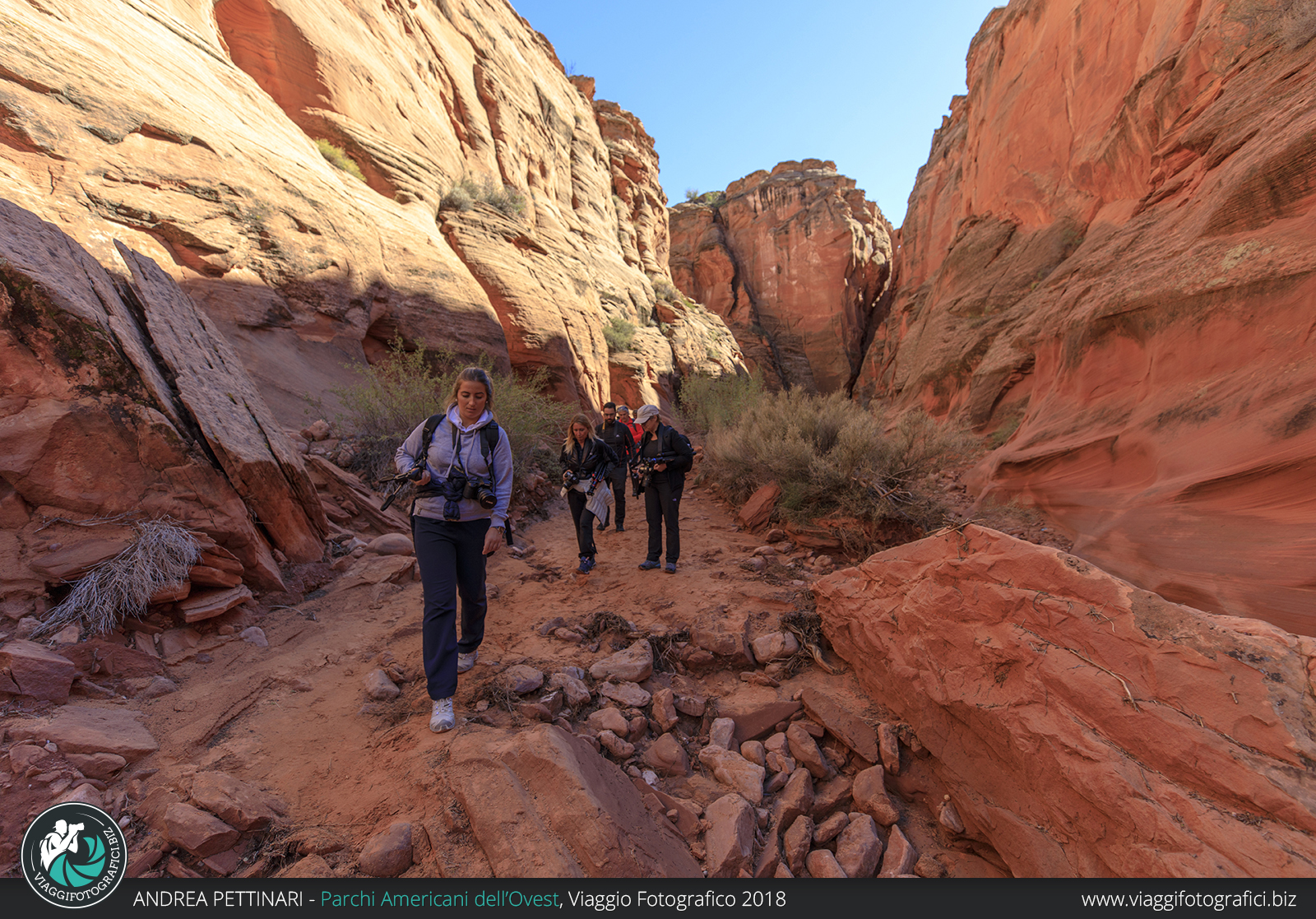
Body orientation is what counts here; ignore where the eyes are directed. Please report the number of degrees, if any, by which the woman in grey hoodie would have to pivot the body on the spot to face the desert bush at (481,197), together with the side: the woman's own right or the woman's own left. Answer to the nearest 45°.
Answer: approximately 180°

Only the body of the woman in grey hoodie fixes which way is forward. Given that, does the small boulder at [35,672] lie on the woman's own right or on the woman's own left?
on the woman's own right

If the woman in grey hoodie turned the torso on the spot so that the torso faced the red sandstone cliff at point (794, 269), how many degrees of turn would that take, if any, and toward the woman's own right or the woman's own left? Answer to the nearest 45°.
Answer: approximately 135° to the woman's own left

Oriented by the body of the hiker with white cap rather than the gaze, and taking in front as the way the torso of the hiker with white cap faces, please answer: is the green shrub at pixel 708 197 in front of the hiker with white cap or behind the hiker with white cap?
behind

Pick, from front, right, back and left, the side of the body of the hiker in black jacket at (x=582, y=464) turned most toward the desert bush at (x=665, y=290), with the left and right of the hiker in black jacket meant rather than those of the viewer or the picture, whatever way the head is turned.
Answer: back

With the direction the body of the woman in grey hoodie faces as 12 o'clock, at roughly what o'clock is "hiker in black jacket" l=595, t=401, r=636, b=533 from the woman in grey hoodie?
The hiker in black jacket is roughly at 7 o'clock from the woman in grey hoodie.

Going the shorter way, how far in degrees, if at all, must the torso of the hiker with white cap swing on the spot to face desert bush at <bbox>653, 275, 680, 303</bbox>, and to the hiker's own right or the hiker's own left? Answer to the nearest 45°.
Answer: approximately 135° to the hiker's own right

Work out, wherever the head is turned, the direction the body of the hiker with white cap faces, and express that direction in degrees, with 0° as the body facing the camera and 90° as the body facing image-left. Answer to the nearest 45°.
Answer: approximately 45°

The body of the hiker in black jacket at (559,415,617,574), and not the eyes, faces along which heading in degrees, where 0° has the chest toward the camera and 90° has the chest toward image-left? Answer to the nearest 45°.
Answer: approximately 0°

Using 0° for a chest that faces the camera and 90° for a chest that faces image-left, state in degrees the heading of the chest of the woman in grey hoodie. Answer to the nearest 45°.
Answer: approximately 0°

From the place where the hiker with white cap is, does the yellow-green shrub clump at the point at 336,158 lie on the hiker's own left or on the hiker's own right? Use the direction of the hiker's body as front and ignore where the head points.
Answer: on the hiker's own right
